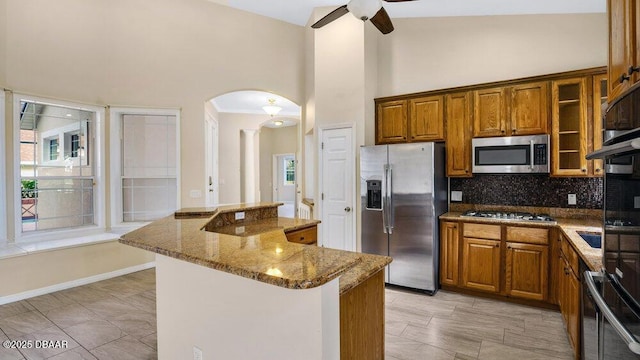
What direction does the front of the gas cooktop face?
toward the camera

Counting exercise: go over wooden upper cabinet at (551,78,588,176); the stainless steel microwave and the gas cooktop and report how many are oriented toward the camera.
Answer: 3

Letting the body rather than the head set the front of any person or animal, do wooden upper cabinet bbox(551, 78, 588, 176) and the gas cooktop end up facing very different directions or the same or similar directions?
same or similar directions

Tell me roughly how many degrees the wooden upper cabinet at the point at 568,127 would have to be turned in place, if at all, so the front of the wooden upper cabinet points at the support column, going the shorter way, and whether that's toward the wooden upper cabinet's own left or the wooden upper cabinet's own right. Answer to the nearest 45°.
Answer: approximately 90° to the wooden upper cabinet's own right

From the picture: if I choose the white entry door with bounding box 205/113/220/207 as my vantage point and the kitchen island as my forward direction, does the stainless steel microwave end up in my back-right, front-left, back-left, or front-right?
front-left

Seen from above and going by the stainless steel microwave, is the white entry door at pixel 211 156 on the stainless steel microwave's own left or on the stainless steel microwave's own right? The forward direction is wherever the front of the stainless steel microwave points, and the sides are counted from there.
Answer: on the stainless steel microwave's own right

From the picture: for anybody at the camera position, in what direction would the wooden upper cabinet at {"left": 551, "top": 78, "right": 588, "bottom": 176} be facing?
facing the viewer

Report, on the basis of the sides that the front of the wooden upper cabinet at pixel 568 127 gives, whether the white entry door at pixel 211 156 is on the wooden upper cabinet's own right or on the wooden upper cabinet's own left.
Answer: on the wooden upper cabinet's own right

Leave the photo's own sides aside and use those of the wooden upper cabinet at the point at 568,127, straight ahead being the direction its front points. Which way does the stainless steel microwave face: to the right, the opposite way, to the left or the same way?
the same way

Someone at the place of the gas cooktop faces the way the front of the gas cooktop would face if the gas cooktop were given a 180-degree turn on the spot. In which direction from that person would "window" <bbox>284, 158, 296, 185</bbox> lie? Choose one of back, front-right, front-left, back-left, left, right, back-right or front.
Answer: front-left

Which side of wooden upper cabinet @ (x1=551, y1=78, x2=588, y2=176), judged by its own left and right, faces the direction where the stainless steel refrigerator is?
right

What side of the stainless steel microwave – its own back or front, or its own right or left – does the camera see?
front

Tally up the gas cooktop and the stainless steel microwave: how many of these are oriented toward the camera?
2

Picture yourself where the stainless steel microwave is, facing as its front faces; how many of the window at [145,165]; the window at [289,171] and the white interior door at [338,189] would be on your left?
0
